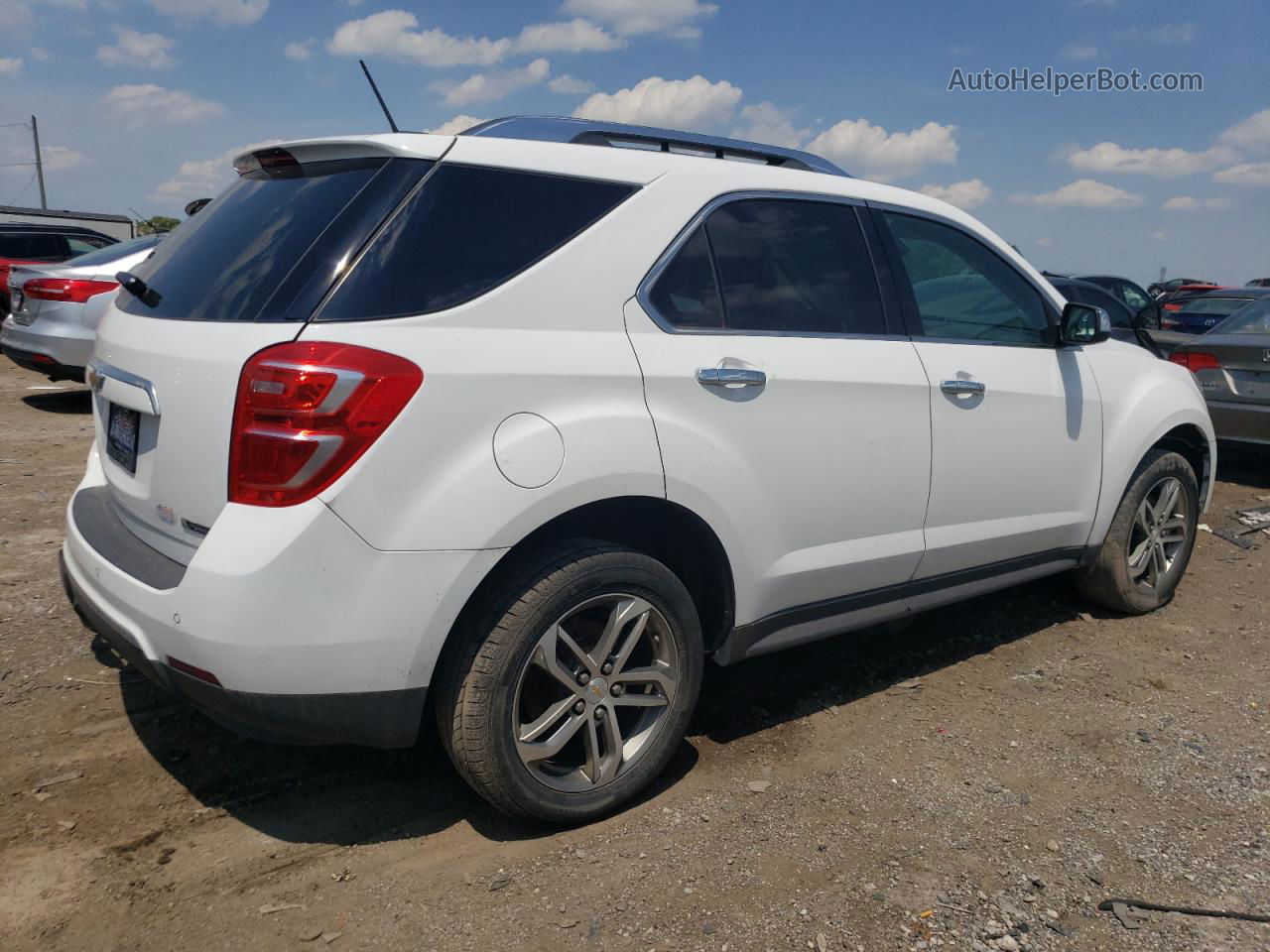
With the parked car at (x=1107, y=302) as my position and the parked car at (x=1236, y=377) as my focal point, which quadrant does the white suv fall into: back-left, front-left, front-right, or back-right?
front-right

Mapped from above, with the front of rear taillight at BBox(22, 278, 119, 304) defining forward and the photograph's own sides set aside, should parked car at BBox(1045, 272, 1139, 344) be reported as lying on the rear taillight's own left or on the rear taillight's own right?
on the rear taillight's own left

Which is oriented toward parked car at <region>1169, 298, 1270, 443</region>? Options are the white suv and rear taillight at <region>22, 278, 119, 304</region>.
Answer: the white suv

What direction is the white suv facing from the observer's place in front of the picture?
facing away from the viewer and to the right of the viewer

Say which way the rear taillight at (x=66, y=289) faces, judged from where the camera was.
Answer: facing the viewer and to the left of the viewer

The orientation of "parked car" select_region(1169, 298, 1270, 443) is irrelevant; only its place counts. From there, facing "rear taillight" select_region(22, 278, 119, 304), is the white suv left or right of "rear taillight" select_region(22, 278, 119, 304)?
left

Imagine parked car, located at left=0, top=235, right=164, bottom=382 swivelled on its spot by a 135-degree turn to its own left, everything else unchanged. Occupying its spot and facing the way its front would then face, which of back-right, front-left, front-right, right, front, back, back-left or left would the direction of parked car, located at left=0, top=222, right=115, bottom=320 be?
right

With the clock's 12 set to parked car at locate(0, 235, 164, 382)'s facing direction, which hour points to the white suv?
The white suv is roughly at 4 o'clock from the parked car.

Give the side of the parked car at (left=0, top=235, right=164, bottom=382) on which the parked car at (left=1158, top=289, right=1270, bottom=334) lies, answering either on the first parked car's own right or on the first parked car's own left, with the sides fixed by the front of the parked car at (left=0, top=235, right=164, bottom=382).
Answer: on the first parked car's own right

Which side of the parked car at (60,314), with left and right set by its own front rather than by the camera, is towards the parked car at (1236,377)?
right

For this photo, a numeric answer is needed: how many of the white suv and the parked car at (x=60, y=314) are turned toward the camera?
0

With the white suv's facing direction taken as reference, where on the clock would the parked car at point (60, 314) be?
The parked car is roughly at 9 o'clock from the white suv.

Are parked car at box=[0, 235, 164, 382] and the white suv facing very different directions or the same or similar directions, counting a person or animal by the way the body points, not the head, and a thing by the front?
same or similar directions

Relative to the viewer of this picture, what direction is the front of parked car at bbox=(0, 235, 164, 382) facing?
facing away from the viewer and to the right of the viewer
